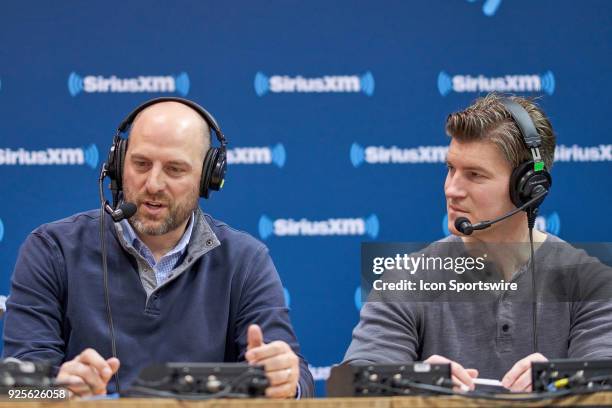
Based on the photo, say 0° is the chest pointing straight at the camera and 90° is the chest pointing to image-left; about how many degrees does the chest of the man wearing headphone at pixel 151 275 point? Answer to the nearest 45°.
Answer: approximately 0°

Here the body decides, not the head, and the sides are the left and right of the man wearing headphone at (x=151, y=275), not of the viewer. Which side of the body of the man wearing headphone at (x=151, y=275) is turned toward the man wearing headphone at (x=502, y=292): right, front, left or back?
left
